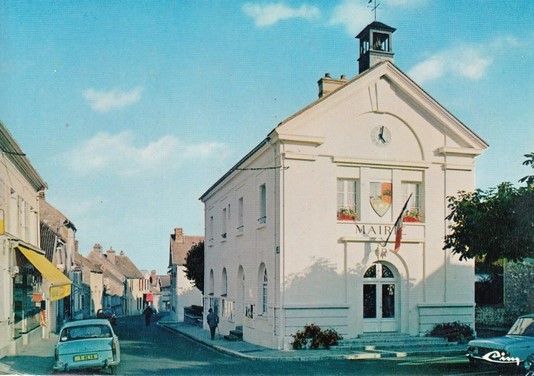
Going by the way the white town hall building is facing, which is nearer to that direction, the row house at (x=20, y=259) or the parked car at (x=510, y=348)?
the parked car

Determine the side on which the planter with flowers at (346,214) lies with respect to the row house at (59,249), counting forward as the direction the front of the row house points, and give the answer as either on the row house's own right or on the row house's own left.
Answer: on the row house's own right

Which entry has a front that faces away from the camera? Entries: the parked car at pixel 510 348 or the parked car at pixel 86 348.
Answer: the parked car at pixel 86 348

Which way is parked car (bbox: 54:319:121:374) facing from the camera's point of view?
away from the camera

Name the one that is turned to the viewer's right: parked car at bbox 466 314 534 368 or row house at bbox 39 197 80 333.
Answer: the row house

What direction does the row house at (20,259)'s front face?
to the viewer's right

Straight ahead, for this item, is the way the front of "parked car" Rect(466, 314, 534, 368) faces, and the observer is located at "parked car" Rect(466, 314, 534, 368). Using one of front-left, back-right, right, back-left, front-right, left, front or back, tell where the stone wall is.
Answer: back-right

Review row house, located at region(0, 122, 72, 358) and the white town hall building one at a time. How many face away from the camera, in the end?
0

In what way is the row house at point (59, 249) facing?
to the viewer's right

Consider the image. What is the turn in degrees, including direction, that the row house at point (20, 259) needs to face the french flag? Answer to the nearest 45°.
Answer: approximately 45° to its right

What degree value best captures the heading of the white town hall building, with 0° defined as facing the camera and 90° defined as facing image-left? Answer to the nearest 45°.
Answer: approximately 315°
